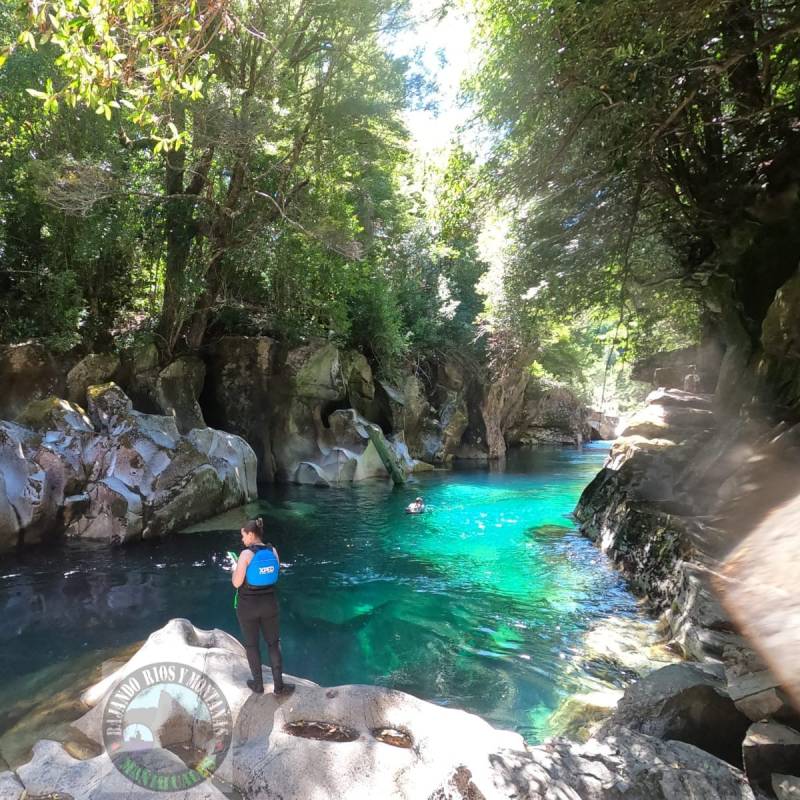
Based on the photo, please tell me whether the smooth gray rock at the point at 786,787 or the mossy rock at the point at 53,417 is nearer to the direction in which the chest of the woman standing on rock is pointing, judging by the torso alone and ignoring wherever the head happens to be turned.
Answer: the mossy rock

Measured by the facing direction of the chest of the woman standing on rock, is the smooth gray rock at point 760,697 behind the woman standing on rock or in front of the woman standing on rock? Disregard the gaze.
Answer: behind

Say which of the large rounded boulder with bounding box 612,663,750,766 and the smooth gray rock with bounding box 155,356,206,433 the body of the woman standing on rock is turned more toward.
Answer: the smooth gray rock

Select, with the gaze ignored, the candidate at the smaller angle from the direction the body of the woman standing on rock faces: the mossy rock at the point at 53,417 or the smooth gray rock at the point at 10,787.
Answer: the mossy rock

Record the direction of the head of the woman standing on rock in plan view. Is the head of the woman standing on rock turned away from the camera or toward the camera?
away from the camera

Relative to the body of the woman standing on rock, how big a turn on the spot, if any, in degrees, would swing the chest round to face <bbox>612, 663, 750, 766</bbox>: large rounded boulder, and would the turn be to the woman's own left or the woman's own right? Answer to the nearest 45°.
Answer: approximately 135° to the woman's own right

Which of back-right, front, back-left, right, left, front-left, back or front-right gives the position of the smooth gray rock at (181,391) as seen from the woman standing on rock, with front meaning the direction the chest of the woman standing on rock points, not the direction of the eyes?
front-right

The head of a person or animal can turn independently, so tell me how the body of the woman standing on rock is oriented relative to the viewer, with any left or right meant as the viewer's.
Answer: facing away from the viewer and to the left of the viewer

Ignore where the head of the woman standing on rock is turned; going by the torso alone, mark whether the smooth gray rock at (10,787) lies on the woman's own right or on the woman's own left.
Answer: on the woman's own left

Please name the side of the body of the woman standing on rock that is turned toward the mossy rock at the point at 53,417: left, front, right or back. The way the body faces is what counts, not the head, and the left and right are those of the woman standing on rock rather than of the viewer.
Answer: front
